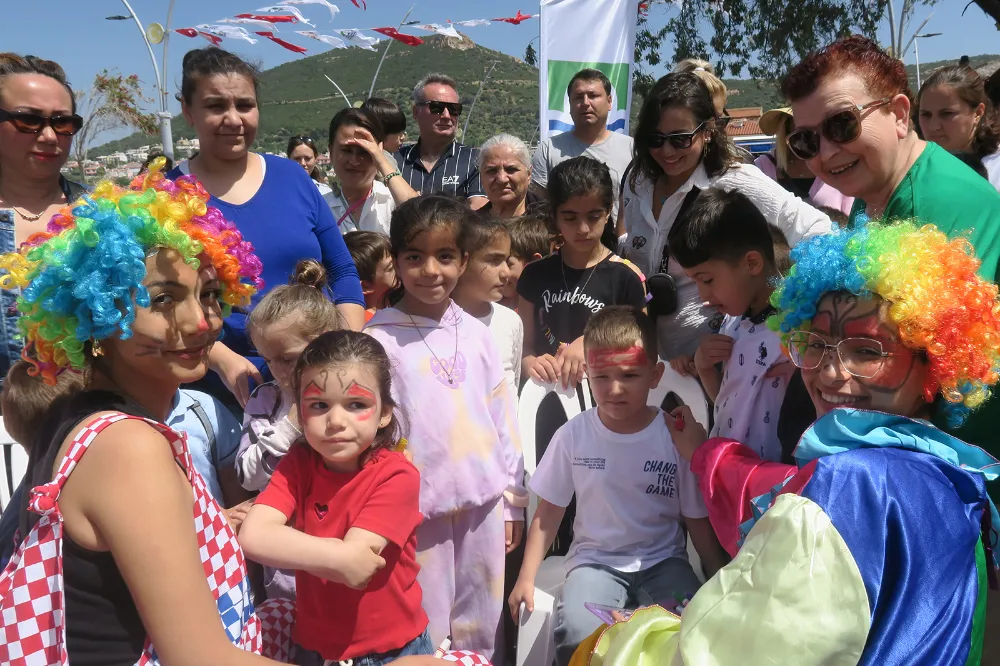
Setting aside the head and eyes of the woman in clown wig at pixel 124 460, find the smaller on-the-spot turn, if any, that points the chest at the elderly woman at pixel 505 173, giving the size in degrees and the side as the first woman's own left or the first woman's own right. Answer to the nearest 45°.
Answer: approximately 45° to the first woman's own left

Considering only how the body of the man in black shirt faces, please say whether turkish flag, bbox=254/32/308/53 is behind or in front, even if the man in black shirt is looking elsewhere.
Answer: behind

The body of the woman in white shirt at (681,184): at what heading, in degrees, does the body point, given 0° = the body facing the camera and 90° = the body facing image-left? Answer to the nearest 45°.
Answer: approximately 45°

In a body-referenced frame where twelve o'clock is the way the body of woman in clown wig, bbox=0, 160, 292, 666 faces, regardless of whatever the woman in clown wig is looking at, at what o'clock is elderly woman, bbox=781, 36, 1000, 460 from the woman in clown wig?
The elderly woman is roughly at 12 o'clock from the woman in clown wig.

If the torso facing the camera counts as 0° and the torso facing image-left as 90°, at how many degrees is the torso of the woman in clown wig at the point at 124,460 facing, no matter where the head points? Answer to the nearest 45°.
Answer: approximately 270°

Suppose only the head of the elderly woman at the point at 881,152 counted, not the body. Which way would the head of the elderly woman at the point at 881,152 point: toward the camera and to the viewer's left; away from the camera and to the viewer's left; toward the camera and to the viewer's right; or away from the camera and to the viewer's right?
toward the camera and to the viewer's left

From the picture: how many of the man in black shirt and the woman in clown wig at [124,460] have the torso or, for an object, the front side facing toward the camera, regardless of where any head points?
1

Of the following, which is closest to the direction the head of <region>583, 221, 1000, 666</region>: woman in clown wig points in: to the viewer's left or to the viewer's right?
to the viewer's left

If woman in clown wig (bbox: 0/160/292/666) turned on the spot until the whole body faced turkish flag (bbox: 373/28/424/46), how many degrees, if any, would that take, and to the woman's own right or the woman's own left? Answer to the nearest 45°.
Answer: approximately 90° to the woman's own left

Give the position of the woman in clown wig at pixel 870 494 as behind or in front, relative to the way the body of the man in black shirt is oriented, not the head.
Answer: in front
